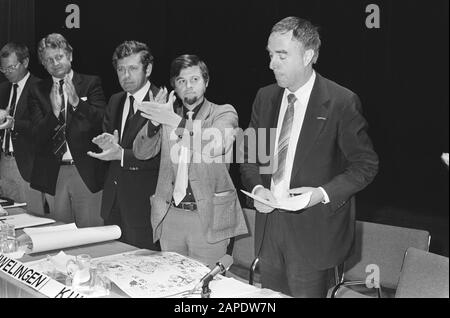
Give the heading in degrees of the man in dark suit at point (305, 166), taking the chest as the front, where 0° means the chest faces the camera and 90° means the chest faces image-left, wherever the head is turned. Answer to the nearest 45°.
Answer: approximately 45°

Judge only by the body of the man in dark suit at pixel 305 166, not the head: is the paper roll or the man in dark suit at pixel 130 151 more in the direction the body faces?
the paper roll

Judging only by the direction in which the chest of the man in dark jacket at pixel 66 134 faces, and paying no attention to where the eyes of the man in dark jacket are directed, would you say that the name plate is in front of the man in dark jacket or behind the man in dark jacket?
in front

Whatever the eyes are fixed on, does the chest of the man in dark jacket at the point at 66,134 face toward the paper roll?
yes

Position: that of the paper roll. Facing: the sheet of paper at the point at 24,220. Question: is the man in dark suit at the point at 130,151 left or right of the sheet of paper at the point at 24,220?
right

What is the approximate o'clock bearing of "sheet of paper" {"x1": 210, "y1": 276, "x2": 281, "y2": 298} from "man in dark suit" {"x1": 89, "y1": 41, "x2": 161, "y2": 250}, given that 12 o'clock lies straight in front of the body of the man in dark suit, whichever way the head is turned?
The sheet of paper is roughly at 10 o'clock from the man in dark suit.

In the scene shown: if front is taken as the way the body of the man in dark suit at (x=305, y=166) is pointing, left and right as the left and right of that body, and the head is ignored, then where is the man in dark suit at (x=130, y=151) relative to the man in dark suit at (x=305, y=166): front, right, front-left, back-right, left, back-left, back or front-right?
right
